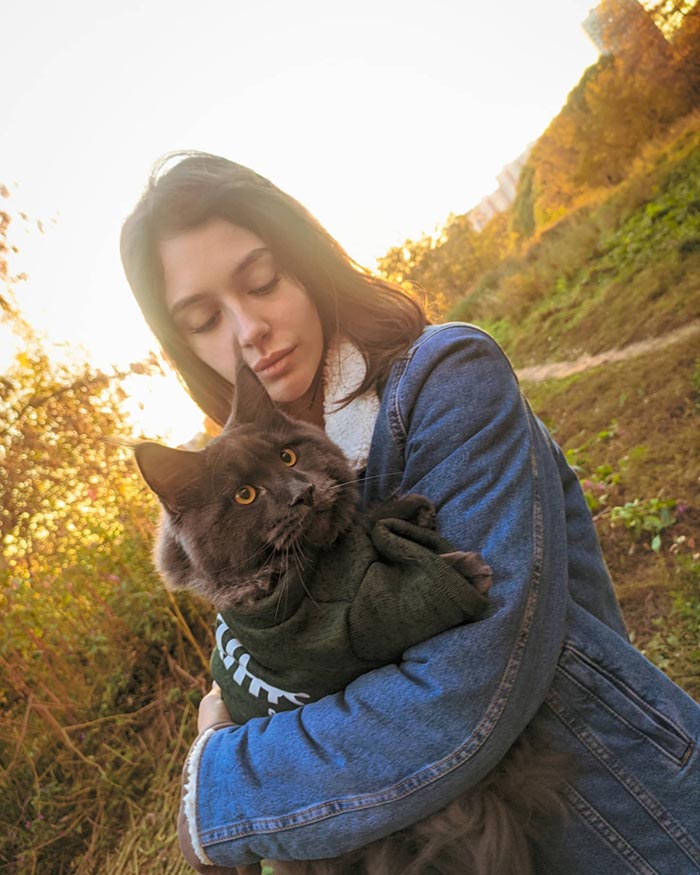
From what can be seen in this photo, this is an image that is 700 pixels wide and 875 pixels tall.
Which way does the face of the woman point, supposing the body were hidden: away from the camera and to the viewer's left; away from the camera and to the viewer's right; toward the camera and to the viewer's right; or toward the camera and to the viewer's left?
toward the camera and to the viewer's left

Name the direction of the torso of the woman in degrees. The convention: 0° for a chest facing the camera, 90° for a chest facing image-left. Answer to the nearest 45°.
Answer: approximately 45°
